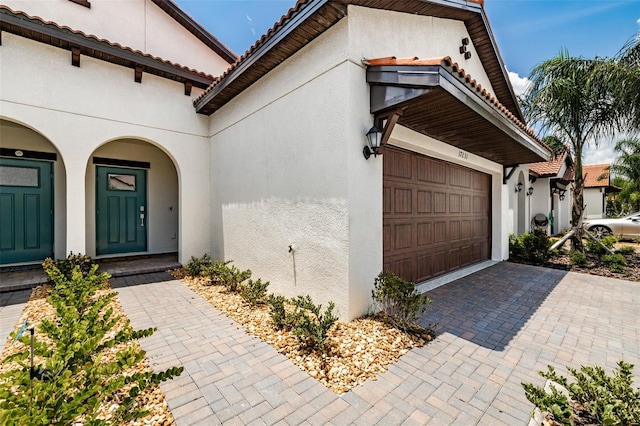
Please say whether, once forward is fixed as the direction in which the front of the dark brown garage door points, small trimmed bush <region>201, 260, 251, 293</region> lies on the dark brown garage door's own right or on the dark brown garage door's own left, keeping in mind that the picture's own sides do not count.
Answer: on the dark brown garage door's own right

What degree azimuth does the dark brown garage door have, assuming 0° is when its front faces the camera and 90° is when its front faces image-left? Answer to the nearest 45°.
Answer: approximately 315°

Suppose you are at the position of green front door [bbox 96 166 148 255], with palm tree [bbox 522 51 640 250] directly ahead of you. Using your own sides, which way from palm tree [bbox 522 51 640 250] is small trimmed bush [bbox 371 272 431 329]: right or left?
right

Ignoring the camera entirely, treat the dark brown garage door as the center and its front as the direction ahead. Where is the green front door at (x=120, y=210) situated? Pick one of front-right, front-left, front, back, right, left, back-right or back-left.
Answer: back-right

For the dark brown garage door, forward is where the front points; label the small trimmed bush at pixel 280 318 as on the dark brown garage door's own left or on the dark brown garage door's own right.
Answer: on the dark brown garage door's own right

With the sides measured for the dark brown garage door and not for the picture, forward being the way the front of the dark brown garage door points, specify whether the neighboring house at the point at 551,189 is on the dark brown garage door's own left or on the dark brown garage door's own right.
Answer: on the dark brown garage door's own left

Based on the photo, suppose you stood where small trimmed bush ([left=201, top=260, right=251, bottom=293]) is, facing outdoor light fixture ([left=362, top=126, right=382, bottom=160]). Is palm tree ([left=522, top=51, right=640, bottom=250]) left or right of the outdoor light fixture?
left

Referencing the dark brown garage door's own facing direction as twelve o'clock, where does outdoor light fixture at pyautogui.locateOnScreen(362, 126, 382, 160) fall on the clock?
The outdoor light fixture is roughly at 2 o'clock from the dark brown garage door.

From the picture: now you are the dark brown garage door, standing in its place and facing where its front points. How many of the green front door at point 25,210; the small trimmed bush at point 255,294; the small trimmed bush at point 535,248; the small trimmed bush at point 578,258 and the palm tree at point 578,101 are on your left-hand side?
3

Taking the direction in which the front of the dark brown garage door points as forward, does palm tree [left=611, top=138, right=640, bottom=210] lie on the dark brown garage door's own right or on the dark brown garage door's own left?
on the dark brown garage door's own left
